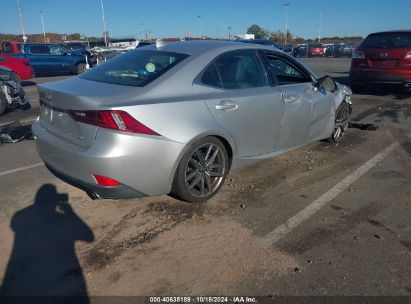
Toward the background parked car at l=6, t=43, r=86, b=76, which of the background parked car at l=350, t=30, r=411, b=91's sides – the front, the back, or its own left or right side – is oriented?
left

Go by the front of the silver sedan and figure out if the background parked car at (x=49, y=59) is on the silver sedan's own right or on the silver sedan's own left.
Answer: on the silver sedan's own left

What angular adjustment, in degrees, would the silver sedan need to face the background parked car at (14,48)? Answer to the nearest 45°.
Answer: approximately 90° to its left

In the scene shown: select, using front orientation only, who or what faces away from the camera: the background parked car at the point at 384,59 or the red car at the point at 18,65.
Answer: the background parked car

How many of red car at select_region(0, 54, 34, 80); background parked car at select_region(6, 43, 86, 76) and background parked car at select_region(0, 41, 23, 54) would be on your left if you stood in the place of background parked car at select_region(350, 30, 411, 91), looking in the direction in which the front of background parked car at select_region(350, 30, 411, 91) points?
3

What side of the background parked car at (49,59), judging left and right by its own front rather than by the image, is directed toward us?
right

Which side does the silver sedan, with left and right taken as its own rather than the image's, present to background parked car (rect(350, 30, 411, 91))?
front

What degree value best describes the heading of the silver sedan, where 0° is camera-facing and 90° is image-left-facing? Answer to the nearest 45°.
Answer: approximately 225°

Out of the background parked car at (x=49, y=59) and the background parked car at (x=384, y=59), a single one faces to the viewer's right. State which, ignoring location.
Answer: the background parked car at (x=49, y=59)

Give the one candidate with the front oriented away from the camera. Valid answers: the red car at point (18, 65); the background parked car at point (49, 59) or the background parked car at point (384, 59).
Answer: the background parked car at point (384, 59)

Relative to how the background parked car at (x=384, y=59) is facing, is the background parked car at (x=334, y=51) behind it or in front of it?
in front

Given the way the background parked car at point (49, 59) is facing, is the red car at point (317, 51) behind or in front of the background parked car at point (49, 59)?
in front
